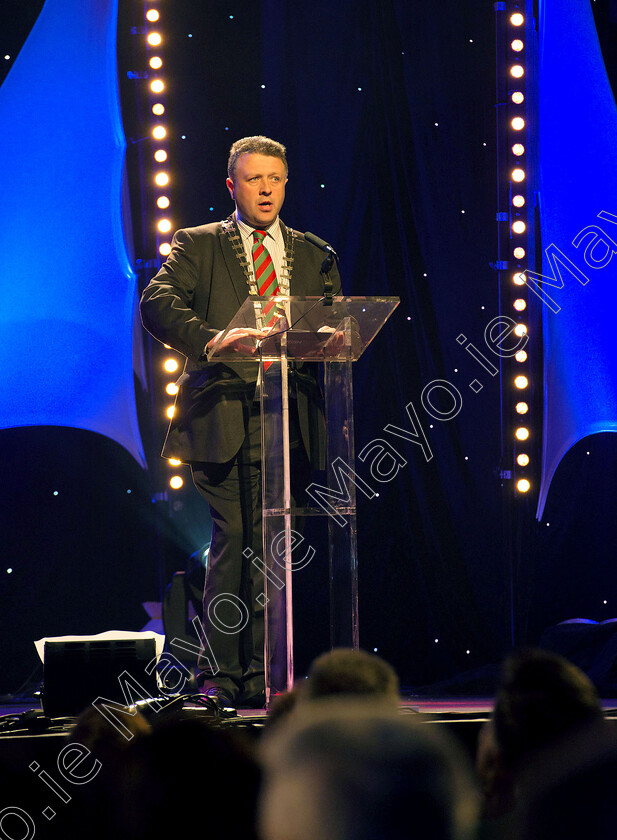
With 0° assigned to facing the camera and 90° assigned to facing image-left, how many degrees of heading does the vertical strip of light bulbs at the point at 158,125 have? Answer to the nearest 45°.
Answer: approximately 0°

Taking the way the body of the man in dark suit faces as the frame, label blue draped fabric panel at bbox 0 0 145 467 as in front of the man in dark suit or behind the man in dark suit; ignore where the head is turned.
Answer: behind

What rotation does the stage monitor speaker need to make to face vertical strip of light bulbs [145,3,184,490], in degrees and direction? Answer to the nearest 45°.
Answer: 0° — it already faces it

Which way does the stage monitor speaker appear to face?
away from the camera

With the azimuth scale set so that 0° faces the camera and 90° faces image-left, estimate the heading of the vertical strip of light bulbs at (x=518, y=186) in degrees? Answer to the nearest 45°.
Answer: approximately 0°

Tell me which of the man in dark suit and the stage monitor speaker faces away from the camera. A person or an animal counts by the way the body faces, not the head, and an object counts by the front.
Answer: the stage monitor speaker

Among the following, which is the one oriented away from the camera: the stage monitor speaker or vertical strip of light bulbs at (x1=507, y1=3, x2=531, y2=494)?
the stage monitor speaker
